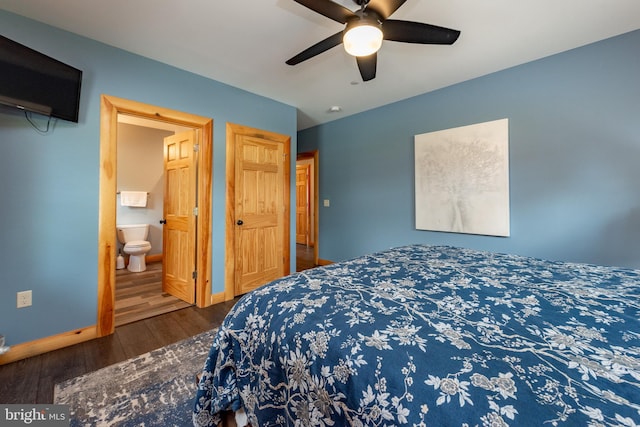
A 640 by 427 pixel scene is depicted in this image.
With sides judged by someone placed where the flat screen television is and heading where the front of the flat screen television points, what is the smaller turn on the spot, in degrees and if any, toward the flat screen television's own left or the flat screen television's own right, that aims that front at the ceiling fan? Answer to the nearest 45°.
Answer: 0° — it already faces it

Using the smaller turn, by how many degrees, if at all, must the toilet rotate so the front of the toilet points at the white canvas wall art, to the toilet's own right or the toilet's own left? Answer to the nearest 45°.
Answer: approximately 45° to the toilet's own left

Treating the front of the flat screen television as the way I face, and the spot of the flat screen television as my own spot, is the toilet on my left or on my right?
on my left

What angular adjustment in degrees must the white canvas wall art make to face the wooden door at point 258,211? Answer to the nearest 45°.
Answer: approximately 45° to its right

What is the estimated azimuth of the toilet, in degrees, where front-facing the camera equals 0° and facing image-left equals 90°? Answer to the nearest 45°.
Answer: approximately 0°

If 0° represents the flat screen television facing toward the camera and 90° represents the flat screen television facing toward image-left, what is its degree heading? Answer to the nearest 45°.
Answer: approximately 315°

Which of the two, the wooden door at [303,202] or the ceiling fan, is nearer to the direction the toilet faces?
the ceiling fan

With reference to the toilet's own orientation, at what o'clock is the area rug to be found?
The area rug is roughly at 12 o'clock from the toilet.
